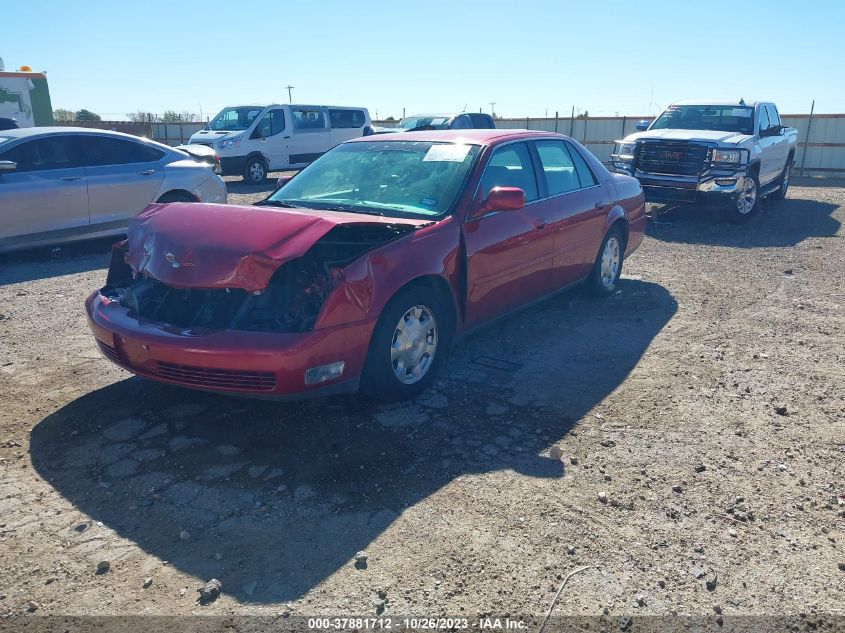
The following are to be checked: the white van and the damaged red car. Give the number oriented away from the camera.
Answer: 0

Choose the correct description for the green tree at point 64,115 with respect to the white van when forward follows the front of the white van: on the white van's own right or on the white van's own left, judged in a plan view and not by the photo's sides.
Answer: on the white van's own right

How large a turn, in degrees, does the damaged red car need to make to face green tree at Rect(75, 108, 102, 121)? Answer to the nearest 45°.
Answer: approximately 135° to its right

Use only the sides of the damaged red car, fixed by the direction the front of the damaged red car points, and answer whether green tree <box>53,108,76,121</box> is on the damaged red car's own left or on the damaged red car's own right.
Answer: on the damaged red car's own right

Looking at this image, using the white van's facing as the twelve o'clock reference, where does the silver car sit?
The silver car is roughly at 11 o'clock from the white van.

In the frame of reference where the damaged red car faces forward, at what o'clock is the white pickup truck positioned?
The white pickup truck is roughly at 6 o'clock from the damaged red car.

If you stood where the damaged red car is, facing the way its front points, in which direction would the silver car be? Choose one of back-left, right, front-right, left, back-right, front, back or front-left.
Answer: right

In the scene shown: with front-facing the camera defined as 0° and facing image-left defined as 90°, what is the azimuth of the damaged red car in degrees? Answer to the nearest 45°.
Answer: approximately 45°

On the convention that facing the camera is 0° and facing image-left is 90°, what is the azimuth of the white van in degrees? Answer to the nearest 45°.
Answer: approximately 45°
